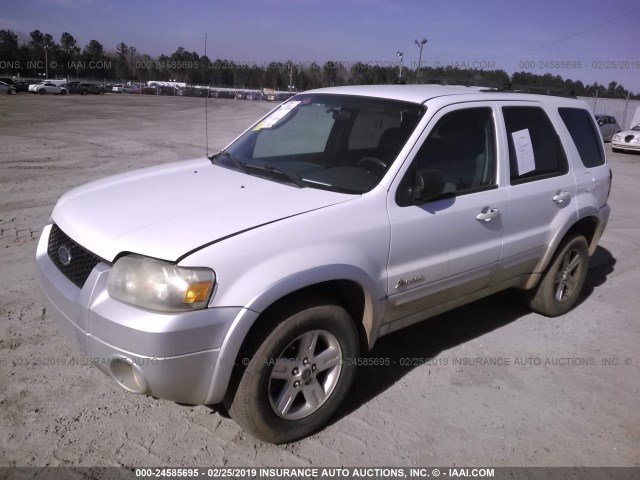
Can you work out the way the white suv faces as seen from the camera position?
facing the viewer and to the left of the viewer

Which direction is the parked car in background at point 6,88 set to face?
to the viewer's right

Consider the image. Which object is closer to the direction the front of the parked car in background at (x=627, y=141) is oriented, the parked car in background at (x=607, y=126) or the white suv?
the white suv

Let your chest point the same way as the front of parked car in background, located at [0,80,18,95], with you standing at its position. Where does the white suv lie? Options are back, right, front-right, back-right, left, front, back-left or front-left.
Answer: right

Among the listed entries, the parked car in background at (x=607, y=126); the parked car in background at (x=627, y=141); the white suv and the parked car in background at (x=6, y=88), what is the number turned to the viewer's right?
1

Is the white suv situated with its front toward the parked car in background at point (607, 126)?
no

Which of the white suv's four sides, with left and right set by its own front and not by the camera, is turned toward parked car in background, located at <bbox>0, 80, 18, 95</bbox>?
right

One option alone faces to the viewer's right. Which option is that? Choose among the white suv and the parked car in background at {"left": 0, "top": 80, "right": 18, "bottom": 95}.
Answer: the parked car in background

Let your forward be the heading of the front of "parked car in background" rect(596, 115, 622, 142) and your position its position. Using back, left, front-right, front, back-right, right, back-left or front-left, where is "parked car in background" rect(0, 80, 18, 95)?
front-right

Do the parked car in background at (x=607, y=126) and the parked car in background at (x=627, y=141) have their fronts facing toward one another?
no

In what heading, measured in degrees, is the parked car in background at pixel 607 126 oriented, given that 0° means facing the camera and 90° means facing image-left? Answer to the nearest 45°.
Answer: approximately 45°

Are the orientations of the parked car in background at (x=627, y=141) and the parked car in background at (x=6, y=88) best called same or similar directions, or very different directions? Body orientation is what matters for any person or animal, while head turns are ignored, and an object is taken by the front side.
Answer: very different directions

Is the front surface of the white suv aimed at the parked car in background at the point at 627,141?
no
